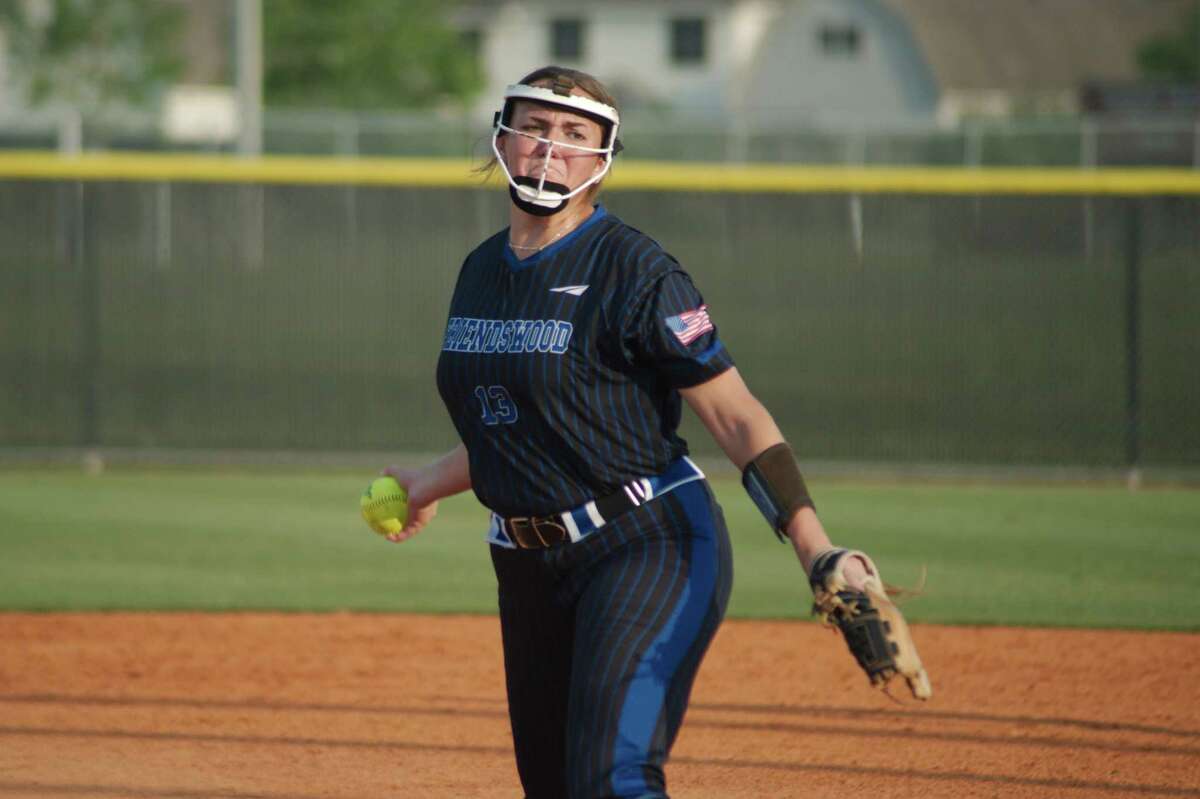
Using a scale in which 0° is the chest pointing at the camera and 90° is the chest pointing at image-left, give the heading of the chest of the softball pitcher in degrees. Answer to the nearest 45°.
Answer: approximately 45°

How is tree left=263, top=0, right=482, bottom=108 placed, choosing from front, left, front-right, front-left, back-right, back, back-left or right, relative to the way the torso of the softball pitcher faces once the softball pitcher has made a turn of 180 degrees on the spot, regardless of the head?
front-left

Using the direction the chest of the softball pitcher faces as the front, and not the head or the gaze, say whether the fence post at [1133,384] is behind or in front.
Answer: behind

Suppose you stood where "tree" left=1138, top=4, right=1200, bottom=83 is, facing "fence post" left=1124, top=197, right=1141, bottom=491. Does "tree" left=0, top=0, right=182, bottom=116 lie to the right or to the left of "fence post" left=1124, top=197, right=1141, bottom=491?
right

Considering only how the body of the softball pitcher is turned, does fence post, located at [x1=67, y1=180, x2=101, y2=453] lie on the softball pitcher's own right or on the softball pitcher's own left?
on the softball pitcher's own right

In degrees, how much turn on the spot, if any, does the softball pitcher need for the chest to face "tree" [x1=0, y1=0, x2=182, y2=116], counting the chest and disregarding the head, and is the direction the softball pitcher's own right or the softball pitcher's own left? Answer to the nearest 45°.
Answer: approximately 135° to the softball pitcher's own right

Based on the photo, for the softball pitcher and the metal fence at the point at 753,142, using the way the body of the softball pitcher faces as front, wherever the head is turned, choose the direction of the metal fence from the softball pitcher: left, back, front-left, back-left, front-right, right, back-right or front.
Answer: back-right
